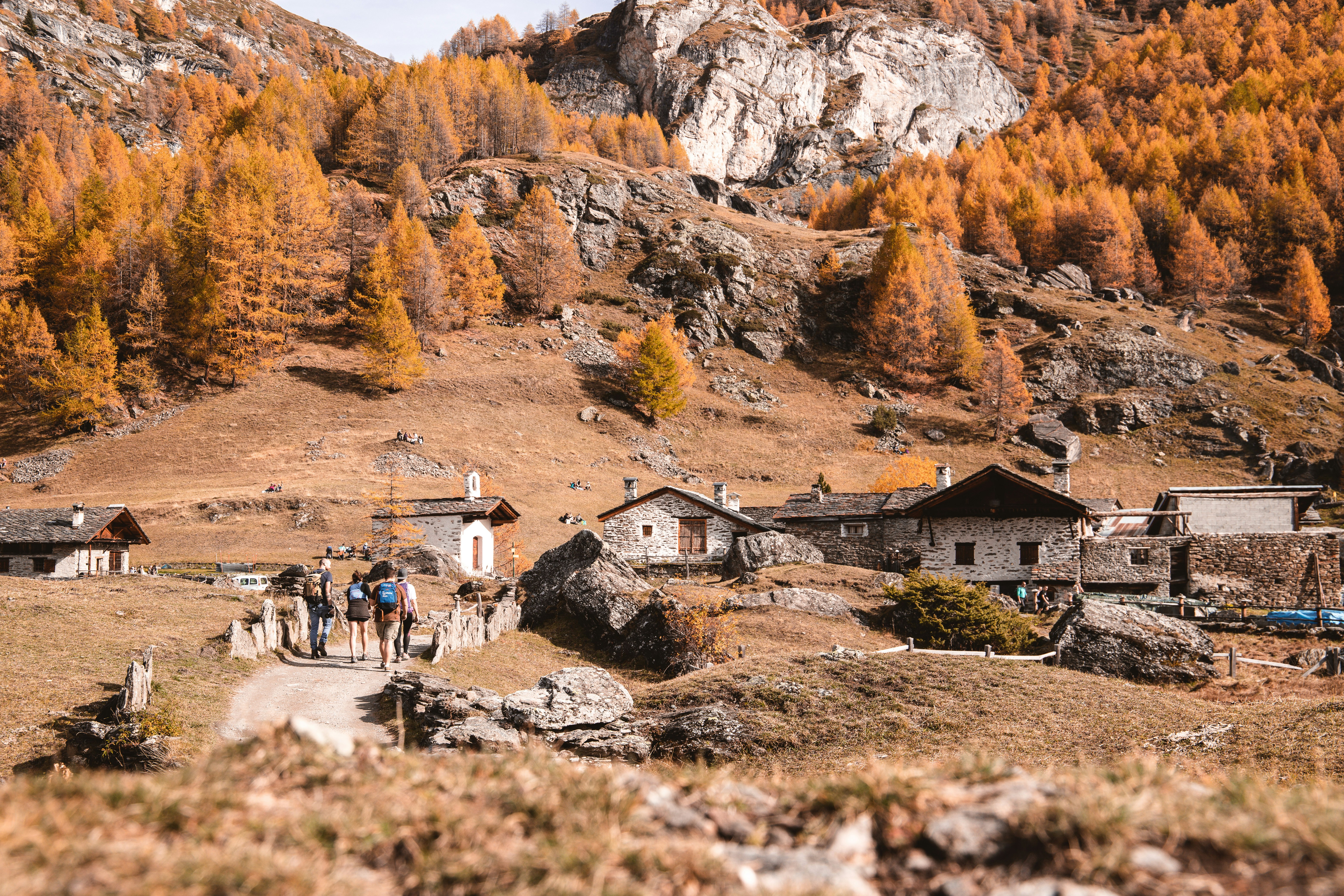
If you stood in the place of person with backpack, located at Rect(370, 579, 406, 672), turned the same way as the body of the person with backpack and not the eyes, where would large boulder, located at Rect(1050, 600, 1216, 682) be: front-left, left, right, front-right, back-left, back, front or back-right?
right

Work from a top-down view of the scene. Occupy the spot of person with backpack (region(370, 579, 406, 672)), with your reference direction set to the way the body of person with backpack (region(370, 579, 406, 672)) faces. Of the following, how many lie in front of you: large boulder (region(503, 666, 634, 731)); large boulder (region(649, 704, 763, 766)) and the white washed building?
1

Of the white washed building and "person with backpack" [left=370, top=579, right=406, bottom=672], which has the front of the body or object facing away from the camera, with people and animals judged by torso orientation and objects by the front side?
the person with backpack

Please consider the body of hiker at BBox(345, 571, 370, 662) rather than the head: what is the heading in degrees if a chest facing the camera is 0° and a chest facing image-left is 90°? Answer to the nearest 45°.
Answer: approximately 180°

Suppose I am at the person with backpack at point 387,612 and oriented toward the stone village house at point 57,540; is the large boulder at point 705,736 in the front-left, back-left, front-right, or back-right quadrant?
back-right

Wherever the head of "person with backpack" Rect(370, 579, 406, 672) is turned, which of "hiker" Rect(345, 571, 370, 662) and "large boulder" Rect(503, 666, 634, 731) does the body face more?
the hiker

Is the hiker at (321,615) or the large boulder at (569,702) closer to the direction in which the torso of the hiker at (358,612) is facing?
the hiker

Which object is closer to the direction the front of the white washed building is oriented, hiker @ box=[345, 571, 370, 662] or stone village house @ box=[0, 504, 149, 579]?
the hiker

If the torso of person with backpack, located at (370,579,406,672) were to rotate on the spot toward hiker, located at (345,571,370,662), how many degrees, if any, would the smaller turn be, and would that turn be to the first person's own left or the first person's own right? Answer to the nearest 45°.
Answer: approximately 45° to the first person's own left

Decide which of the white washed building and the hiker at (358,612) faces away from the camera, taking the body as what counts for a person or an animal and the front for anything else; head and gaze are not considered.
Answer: the hiker

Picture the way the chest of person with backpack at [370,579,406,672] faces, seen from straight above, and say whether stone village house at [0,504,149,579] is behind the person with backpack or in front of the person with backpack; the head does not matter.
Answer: in front

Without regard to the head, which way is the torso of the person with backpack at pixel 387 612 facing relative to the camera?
away from the camera

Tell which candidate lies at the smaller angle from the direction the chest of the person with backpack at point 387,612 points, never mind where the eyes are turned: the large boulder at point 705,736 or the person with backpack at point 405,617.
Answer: the person with backpack

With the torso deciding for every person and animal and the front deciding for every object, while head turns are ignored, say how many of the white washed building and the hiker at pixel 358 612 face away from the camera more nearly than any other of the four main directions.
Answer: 1

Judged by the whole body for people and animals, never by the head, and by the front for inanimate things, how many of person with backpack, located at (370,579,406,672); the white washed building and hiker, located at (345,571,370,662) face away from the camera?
2
